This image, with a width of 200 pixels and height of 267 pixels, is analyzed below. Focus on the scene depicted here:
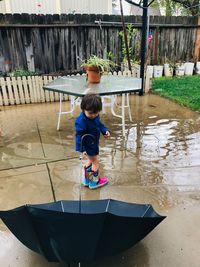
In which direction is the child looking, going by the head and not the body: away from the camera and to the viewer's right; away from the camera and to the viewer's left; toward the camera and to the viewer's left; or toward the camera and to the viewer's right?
toward the camera and to the viewer's right

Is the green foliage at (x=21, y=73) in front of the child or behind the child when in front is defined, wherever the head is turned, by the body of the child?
behind

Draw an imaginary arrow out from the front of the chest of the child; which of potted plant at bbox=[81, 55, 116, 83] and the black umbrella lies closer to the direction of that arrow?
the black umbrella

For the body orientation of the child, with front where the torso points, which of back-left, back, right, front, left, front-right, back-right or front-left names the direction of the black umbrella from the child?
front-right

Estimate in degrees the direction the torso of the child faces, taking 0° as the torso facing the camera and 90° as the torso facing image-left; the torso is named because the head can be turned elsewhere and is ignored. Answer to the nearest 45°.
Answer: approximately 315°

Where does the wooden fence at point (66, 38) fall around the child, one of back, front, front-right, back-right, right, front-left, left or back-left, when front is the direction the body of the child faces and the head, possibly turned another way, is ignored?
back-left

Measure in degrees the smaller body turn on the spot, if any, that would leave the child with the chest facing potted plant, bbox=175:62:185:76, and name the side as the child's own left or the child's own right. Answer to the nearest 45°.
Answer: approximately 90° to the child's own left

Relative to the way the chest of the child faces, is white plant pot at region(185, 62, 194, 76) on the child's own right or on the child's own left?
on the child's own left
